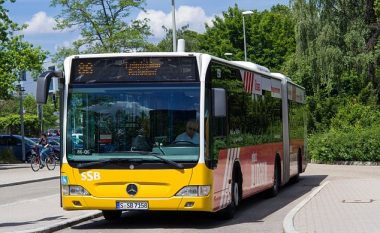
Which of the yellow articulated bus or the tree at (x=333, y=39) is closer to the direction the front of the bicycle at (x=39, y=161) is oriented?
the yellow articulated bus

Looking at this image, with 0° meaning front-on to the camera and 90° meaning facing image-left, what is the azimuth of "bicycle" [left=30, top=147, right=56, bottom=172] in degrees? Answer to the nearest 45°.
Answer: approximately 45°
